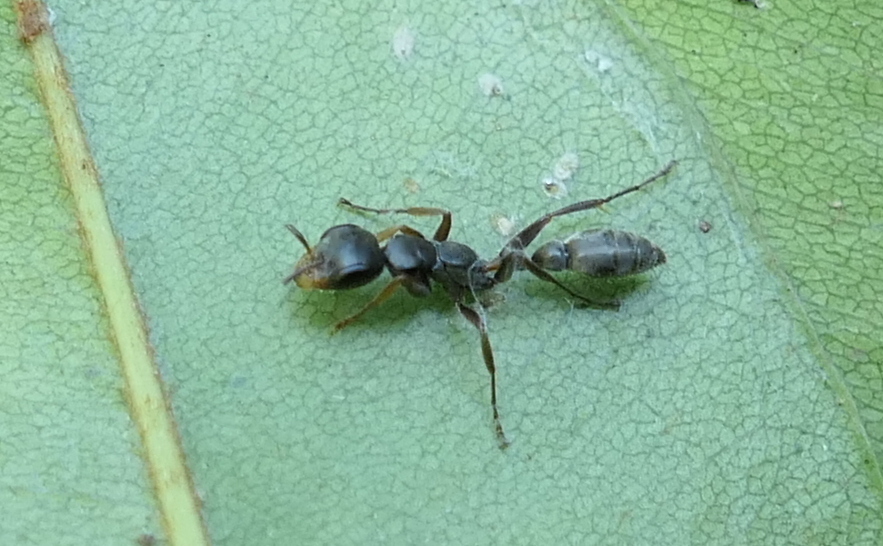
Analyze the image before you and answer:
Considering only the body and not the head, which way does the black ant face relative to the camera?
to the viewer's left
